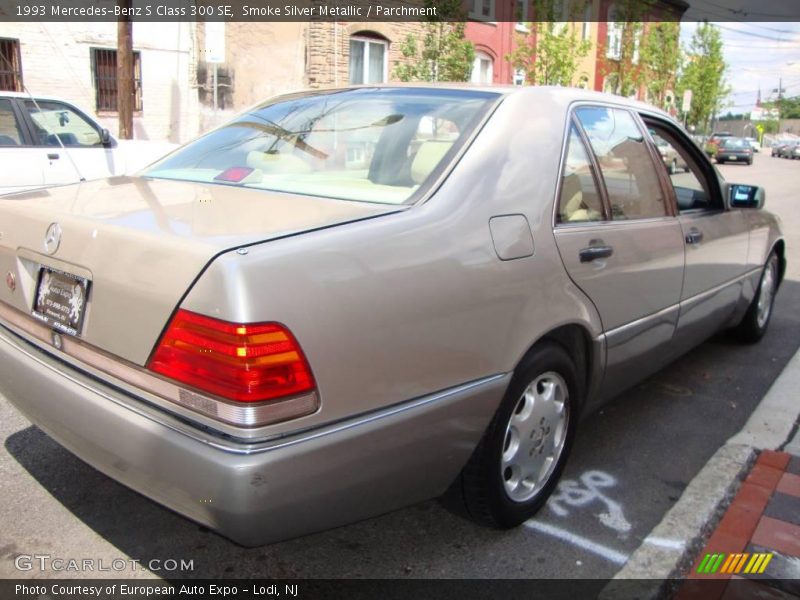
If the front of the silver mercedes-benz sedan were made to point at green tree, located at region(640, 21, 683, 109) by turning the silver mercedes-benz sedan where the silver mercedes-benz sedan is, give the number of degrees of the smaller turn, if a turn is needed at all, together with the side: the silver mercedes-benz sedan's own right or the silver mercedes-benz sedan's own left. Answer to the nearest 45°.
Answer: approximately 45° to the silver mercedes-benz sedan's own left

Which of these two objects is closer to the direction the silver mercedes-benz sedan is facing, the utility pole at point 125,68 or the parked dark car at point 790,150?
the parked dark car

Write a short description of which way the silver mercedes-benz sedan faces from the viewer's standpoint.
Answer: facing away from the viewer and to the right of the viewer

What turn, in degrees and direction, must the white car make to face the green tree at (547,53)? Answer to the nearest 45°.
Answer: approximately 45° to its left

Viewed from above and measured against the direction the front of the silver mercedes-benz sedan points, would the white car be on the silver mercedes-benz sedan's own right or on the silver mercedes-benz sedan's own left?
on the silver mercedes-benz sedan's own left

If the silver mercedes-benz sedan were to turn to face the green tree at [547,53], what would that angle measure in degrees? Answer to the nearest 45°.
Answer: approximately 45° to its left

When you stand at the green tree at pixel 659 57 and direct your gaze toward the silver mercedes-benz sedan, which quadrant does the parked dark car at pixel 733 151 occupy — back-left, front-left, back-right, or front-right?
back-left

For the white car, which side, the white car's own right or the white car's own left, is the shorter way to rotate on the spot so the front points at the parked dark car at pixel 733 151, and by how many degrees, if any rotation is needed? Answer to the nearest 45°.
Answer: approximately 45° to the white car's own left

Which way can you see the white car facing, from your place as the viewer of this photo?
facing to the right of the viewer
